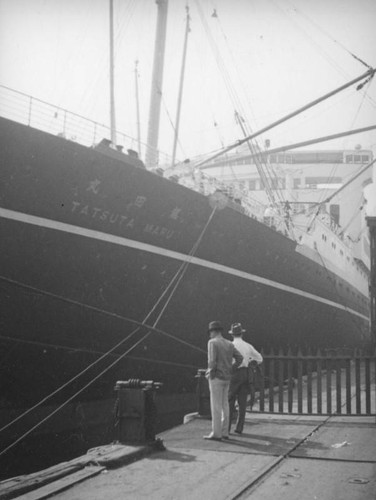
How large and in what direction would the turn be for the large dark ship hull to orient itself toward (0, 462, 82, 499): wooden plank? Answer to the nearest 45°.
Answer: approximately 45° to its left

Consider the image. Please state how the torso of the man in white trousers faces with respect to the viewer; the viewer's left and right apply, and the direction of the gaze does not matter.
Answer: facing away from the viewer and to the left of the viewer

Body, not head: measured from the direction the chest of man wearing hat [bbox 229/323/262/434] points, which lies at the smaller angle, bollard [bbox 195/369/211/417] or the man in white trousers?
the bollard

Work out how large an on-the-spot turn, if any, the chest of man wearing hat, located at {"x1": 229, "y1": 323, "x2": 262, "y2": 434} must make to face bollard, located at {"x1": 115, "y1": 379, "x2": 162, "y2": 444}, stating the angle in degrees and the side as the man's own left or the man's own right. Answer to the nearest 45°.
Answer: approximately 90° to the man's own left

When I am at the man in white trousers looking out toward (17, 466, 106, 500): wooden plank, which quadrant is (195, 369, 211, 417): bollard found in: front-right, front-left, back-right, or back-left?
back-right

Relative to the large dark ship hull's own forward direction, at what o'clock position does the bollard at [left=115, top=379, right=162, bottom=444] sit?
The bollard is roughly at 10 o'clock from the large dark ship hull.

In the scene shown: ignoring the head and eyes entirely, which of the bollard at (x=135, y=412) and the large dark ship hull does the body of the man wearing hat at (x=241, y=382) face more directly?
the large dark ship hull

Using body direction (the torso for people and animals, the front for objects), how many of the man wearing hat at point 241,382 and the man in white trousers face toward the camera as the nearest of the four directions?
0

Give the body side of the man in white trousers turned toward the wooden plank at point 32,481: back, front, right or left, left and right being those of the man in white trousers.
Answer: left

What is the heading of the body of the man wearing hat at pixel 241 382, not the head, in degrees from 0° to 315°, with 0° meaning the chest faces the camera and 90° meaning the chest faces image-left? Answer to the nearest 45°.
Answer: approximately 135°

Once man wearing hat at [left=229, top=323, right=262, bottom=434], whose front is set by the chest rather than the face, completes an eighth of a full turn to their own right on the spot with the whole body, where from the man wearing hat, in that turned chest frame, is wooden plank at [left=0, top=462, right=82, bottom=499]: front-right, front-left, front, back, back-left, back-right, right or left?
back-left

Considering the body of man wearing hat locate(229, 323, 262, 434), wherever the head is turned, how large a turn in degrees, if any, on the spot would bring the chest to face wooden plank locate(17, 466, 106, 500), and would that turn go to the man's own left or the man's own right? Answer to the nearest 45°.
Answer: approximately 90° to the man's own left

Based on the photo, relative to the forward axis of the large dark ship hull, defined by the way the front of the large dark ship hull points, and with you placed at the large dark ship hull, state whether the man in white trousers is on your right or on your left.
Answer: on your left
